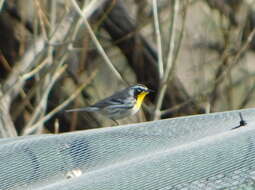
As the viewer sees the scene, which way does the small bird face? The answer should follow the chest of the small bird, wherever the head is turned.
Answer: to the viewer's right
